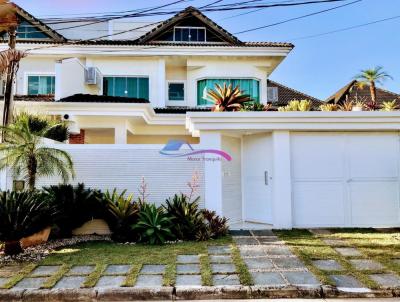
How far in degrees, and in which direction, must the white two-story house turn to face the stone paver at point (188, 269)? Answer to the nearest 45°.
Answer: approximately 45° to its right

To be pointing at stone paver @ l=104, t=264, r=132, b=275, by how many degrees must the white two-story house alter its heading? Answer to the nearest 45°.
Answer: approximately 45° to its right

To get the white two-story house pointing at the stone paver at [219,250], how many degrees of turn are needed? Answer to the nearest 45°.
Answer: approximately 45° to its right

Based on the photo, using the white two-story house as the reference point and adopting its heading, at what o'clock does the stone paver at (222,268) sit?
The stone paver is roughly at 1 o'clock from the white two-story house.

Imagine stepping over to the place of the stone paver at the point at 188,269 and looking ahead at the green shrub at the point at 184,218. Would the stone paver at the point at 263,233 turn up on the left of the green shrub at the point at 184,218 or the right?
right

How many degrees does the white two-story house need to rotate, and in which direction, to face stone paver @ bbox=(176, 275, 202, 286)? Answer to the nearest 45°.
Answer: approximately 45° to its right

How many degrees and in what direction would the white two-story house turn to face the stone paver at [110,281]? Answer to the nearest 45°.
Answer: approximately 45° to its right

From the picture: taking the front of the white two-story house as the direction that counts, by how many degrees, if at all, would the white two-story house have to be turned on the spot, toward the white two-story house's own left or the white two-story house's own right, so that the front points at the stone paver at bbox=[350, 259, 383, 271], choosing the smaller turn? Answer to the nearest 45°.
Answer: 0° — it already faces it

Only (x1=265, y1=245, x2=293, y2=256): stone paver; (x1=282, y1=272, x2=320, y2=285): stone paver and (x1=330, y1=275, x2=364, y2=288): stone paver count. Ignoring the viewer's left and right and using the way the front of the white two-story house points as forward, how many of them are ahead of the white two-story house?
3

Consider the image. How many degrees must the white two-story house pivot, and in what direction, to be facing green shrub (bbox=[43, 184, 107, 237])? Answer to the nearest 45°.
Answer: approximately 90° to its right

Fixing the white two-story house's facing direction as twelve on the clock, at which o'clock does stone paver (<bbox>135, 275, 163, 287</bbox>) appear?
The stone paver is roughly at 1 o'clock from the white two-story house.

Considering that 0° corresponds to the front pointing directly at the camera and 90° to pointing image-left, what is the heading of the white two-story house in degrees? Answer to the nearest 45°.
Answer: approximately 0°
